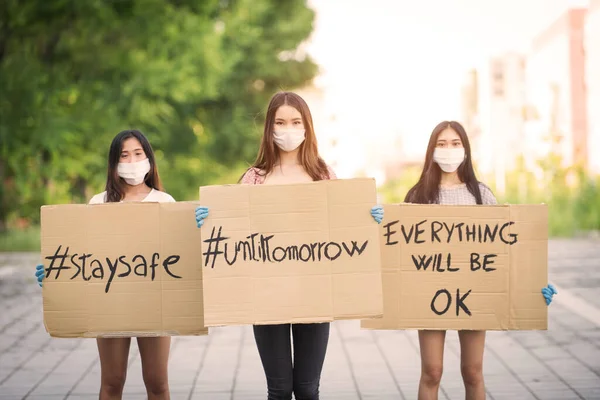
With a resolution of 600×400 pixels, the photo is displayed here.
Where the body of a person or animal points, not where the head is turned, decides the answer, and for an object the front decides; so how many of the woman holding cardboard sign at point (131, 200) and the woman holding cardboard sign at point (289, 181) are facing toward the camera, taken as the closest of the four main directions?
2

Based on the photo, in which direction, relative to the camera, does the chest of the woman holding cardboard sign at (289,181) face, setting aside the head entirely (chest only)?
toward the camera

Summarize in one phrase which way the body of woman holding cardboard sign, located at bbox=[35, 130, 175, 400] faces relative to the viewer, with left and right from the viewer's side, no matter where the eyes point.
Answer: facing the viewer

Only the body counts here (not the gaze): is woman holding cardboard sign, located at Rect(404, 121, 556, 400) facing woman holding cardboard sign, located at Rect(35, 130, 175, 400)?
no

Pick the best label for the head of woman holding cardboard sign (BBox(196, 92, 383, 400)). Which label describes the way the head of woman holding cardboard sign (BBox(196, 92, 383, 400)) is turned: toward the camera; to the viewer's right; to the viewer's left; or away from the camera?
toward the camera

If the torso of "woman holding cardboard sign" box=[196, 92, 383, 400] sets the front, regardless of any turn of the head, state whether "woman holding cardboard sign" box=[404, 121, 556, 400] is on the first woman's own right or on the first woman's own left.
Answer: on the first woman's own left

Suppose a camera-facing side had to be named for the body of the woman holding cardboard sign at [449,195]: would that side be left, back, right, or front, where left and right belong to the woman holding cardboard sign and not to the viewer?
front

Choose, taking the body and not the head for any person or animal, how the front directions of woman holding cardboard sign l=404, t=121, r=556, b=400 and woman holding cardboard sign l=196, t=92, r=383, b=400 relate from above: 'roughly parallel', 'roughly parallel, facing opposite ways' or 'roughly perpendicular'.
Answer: roughly parallel

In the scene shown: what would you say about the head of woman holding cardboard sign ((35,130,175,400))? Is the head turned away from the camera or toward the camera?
toward the camera

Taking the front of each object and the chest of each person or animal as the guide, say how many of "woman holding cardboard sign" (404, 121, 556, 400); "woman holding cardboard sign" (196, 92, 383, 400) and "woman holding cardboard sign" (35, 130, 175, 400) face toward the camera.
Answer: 3

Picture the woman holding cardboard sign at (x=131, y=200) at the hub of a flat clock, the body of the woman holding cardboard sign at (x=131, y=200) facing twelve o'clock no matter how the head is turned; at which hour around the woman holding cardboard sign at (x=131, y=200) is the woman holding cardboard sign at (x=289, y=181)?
the woman holding cardboard sign at (x=289, y=181) is roughly at 10 o'clock from the woman holding cardboard sign at (x=131, y=200).

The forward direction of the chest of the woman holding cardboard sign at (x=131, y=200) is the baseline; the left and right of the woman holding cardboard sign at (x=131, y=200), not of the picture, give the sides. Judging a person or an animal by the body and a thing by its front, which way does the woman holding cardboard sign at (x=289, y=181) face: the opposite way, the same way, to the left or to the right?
the same way

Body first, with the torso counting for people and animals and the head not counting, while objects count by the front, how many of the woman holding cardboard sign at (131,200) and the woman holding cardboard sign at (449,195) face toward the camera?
2

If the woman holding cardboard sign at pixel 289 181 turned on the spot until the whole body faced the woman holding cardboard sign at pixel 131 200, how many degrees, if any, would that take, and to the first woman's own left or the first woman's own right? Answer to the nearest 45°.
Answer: approximately 90° to the first woman's own right
